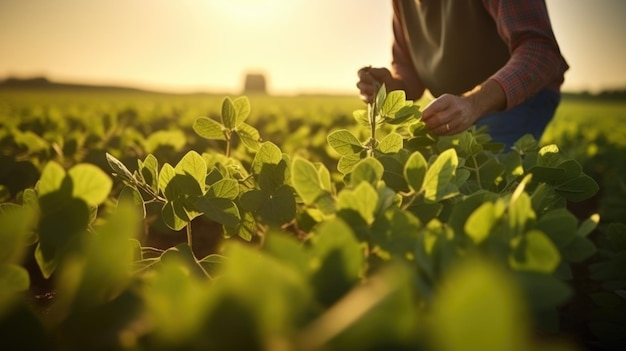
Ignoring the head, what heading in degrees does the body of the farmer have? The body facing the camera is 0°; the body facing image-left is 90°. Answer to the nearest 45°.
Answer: approximately 45°
